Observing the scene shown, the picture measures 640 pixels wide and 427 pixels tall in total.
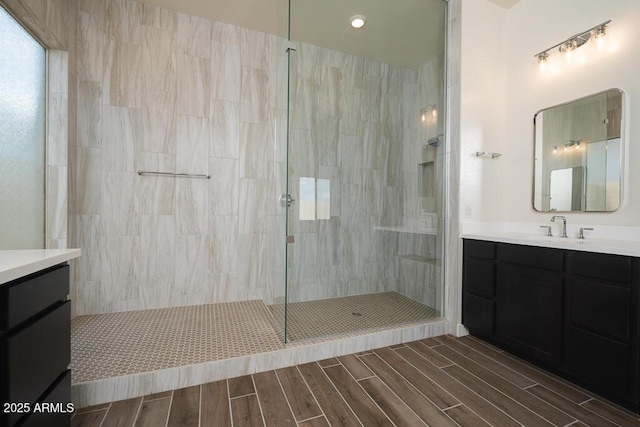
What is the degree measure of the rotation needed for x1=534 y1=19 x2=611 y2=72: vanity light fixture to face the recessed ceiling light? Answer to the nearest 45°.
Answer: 0° — it already faces it

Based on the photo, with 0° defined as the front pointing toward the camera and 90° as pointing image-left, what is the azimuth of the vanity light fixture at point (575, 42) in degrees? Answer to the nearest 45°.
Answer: approximately 45°

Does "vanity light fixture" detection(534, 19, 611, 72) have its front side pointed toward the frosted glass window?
yes

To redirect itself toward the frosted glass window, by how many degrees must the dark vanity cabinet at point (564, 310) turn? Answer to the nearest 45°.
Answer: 0° — it already faces it
